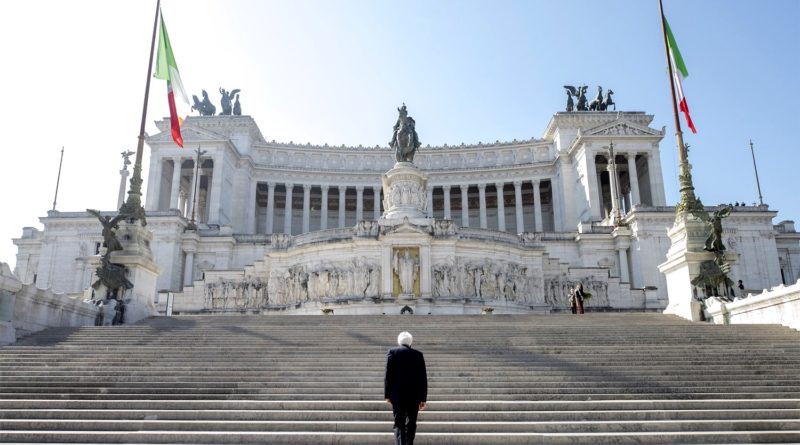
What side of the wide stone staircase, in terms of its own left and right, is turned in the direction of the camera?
front

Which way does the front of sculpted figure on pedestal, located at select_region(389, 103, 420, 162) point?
toward the camera

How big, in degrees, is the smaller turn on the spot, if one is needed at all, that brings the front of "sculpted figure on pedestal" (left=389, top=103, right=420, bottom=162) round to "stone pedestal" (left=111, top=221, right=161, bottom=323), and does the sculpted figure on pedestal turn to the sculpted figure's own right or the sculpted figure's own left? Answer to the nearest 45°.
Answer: approximately 45° to the sculpted figure's own right

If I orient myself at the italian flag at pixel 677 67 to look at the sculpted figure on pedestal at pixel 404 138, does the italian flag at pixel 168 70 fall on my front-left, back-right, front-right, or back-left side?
front-left

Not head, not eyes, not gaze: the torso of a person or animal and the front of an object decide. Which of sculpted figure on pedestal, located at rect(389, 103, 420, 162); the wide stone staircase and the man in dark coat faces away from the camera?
the man in dark coat

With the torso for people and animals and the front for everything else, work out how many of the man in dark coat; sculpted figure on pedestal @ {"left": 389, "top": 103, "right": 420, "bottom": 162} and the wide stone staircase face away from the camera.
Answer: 1

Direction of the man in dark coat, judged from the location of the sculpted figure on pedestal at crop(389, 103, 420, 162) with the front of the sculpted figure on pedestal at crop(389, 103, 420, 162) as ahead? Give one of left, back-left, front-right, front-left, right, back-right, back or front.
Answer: front

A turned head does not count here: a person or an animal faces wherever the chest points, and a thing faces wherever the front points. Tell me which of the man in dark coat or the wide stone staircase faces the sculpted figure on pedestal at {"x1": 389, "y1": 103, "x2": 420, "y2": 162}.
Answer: the man in dark coat

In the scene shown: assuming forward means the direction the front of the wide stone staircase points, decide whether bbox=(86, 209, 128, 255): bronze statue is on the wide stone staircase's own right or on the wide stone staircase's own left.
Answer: on the wide stone staircase's own right

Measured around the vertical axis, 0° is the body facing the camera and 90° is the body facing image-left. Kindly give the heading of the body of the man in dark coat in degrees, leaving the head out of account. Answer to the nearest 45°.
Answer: approximately 180°

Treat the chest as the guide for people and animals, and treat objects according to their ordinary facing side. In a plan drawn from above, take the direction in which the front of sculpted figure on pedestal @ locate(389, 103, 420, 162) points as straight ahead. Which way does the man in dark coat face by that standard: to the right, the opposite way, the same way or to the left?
the opposite way

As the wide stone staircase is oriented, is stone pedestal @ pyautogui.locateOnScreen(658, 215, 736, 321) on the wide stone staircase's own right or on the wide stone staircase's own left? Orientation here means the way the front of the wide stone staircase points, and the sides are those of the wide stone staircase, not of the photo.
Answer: on the wide stone staircase's own left

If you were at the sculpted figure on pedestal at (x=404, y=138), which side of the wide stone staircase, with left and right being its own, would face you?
back

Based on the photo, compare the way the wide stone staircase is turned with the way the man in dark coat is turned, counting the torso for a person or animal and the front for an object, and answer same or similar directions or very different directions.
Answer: very different directions

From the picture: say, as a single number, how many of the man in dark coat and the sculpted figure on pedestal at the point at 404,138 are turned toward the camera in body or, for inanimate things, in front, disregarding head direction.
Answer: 1
